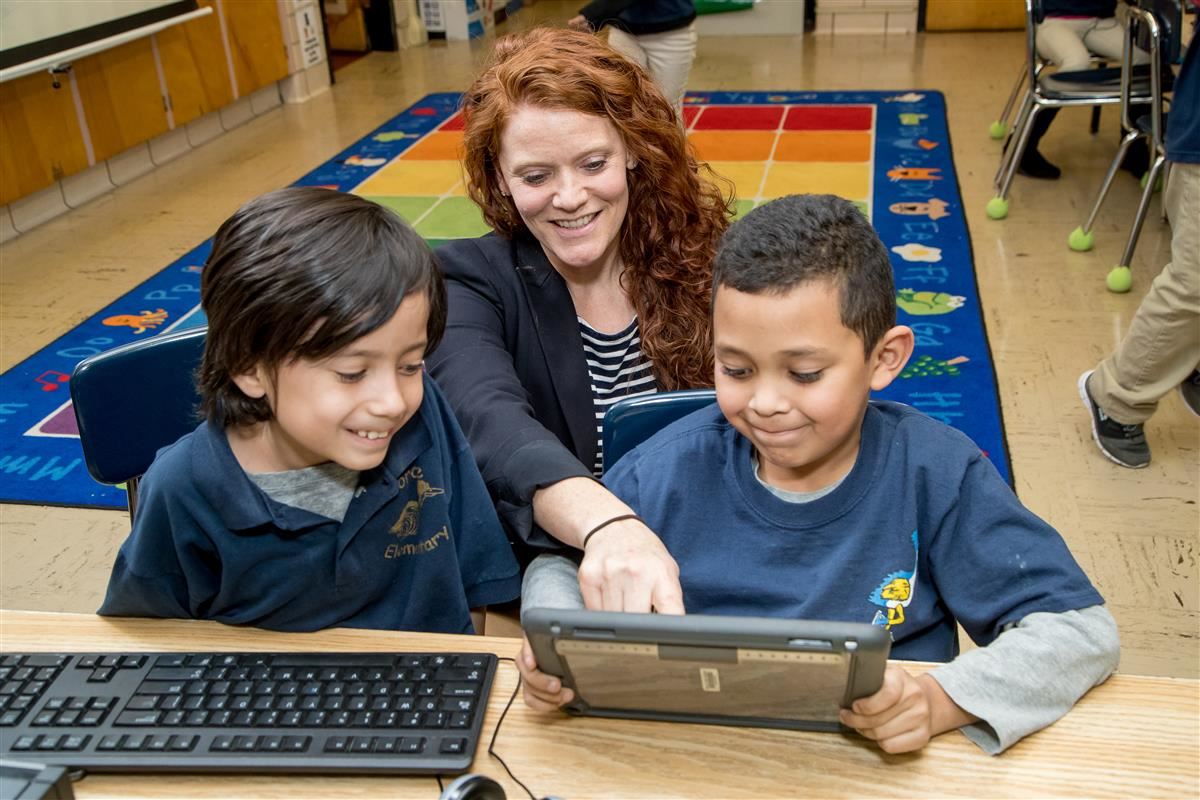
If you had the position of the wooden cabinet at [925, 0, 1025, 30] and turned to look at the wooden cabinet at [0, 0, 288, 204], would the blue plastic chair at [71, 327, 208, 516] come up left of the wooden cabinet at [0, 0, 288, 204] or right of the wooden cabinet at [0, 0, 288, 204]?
left

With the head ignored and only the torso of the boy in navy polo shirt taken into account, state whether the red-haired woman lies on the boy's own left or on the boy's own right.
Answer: on the boy's own left

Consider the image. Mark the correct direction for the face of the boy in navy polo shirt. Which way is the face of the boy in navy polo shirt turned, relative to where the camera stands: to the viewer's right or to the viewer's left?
to the viewer's right

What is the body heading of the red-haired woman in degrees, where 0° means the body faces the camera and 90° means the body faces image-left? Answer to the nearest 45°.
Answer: approximately 0°

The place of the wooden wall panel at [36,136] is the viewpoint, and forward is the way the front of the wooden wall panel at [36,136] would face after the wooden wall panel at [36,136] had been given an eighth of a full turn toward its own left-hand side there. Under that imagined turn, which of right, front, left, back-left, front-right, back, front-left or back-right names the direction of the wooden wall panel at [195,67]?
front-left

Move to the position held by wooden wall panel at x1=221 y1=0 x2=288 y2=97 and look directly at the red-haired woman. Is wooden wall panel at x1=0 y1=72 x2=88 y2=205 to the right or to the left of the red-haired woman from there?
right

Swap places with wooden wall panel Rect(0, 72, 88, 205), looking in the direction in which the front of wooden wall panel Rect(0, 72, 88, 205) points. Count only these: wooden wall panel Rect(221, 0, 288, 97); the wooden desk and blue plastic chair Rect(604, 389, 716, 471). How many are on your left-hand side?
1

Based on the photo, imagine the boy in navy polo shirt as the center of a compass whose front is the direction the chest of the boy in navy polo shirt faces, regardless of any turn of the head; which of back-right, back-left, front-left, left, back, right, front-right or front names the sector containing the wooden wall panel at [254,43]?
back-left

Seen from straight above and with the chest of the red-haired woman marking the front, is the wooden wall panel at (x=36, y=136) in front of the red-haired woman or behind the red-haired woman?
behind

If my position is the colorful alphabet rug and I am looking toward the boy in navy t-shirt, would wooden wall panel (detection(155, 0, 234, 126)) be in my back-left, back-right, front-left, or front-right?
back-right

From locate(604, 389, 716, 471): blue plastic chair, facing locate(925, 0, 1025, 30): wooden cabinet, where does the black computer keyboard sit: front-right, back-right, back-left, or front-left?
back-left
